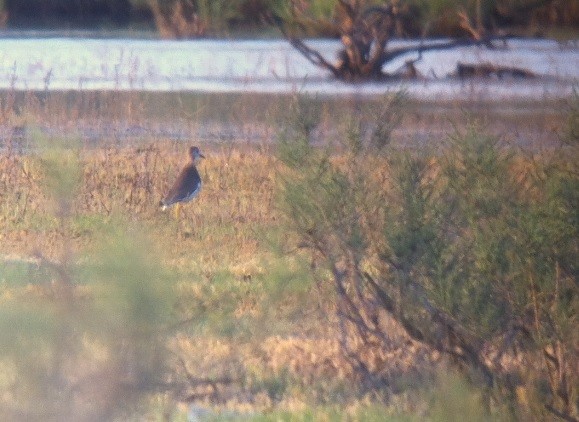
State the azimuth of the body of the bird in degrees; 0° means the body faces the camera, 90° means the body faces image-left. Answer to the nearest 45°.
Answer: approximately 270°

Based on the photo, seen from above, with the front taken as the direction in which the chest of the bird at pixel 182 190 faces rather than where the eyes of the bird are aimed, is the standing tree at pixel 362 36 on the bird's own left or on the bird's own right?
on the bird's own left
